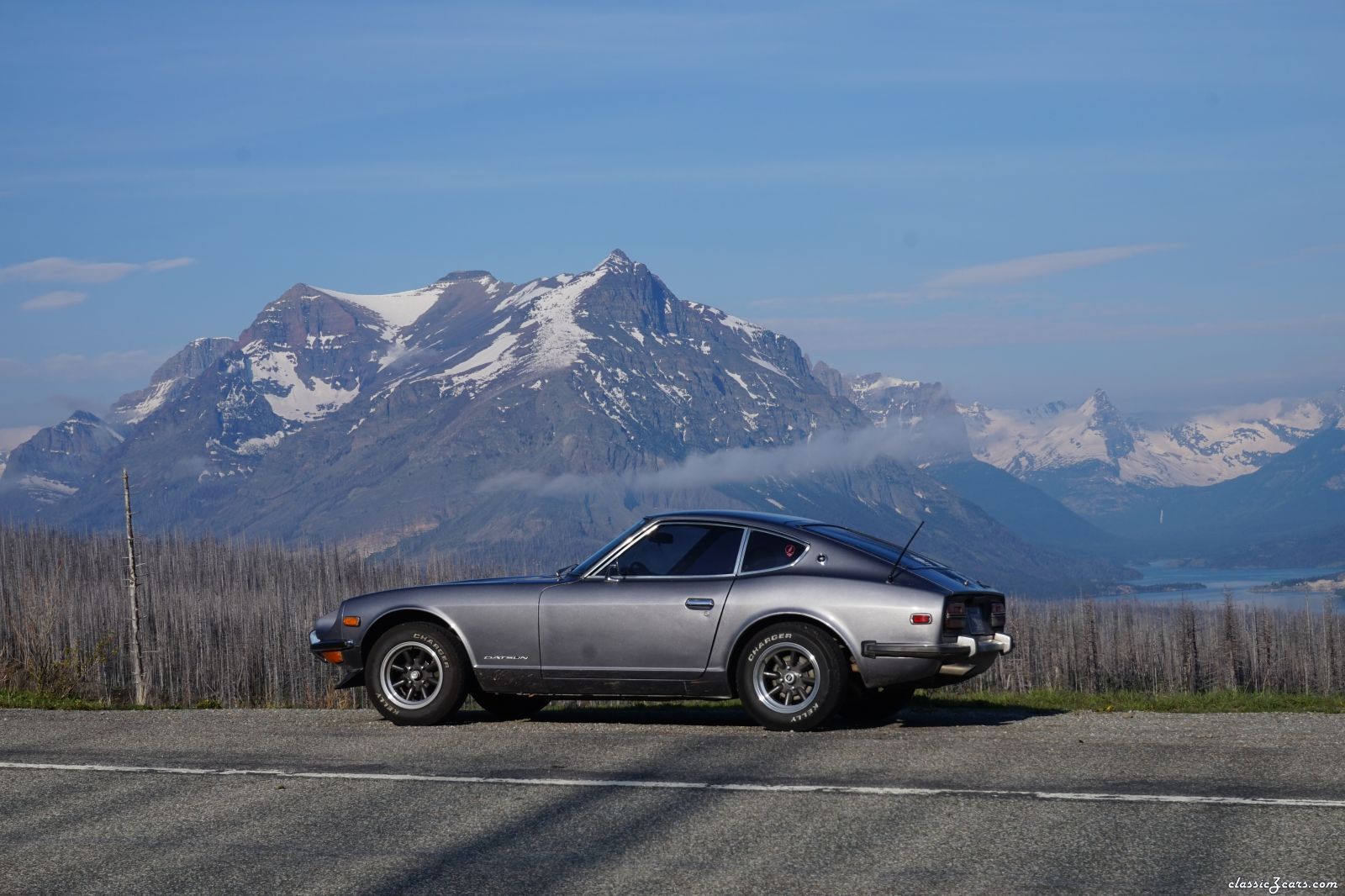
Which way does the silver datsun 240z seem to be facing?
to the viewer's left
